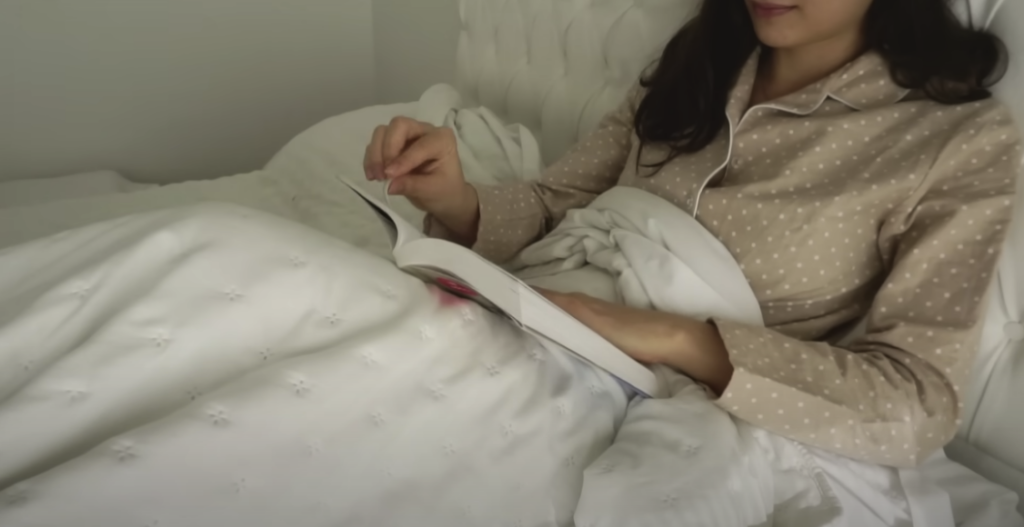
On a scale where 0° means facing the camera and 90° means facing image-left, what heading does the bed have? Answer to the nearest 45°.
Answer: approximately 45°

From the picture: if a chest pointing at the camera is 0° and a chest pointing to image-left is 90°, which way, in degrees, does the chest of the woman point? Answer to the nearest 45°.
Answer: approximately 45°
